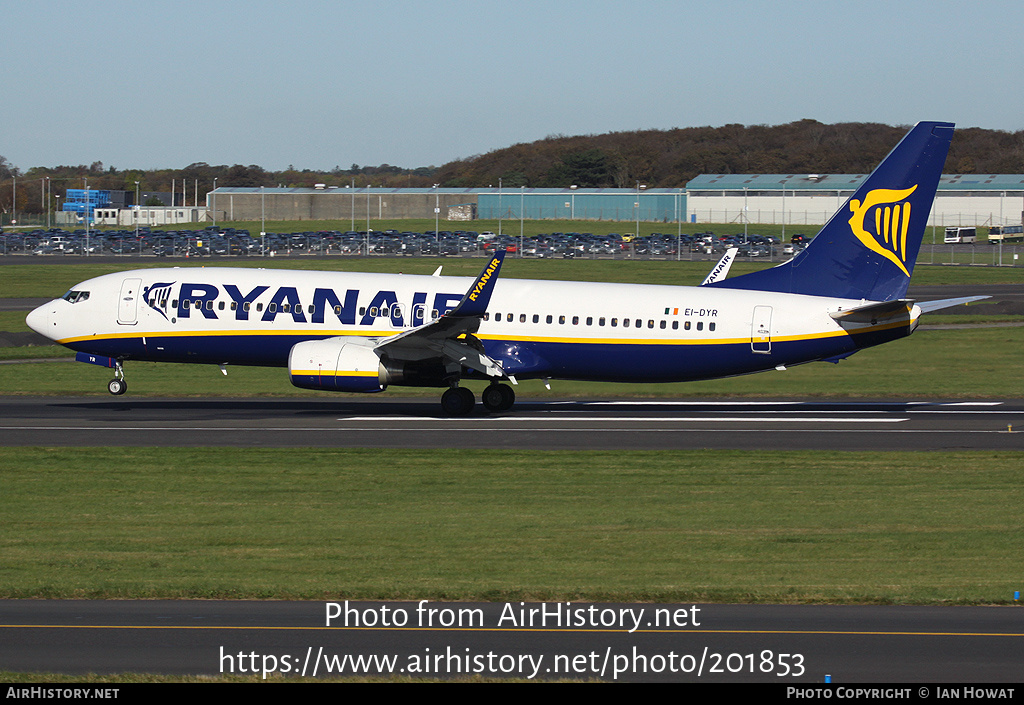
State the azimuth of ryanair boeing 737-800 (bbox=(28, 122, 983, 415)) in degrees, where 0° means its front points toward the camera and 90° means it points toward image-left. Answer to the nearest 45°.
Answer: approximately 90°
